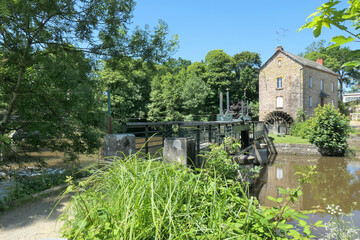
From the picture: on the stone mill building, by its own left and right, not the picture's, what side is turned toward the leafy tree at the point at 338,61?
left

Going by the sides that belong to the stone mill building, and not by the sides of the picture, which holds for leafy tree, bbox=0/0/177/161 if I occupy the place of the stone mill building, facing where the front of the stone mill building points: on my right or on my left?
on my right

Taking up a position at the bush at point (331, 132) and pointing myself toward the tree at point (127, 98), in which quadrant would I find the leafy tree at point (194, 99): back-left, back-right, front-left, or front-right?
front-right

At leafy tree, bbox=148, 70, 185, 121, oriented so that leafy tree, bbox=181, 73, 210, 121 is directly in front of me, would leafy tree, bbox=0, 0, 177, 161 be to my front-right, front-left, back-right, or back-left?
back-right

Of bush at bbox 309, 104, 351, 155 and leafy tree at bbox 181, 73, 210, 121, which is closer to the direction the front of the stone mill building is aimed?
the bush

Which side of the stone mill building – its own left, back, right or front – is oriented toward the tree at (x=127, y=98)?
right

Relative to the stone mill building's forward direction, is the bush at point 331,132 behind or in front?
in front

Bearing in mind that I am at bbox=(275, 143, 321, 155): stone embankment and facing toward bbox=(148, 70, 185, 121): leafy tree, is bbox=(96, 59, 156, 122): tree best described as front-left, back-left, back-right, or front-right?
front-left

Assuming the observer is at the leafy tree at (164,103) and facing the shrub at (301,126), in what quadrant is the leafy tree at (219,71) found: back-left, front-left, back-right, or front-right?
front-left
